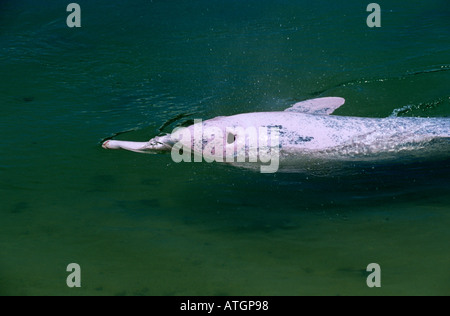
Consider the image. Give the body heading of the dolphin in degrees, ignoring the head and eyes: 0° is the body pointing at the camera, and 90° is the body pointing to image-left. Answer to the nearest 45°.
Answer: approximately 90°
